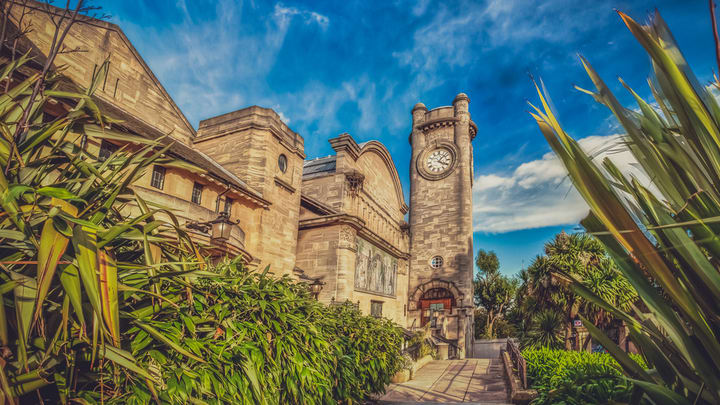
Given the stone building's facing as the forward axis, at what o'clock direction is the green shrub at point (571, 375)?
The green shrub is roughly at 1 o'clock from the stone building.

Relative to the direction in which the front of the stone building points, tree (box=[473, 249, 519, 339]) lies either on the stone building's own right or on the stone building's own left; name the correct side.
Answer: on the stone building's own left

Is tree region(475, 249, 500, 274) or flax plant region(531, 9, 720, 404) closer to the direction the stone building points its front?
the flax plant

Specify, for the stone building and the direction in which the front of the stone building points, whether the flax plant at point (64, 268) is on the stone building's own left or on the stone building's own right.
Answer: on the stone building's own right

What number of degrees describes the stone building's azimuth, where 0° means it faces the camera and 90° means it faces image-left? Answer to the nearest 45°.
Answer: approximately 315°

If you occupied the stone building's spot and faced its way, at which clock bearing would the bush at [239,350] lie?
The bush is roughly at 2 o'clock from the stone building.

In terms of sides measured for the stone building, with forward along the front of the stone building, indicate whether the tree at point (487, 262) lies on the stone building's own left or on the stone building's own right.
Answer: on the stone building's own left
